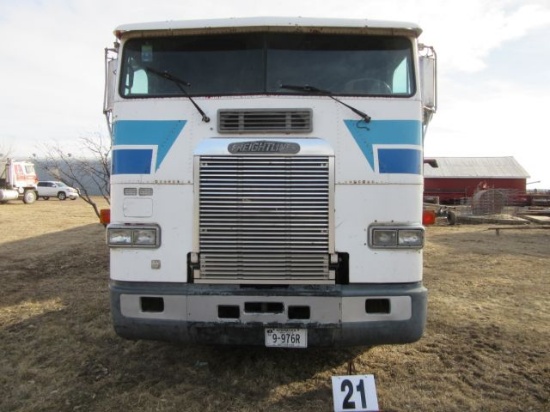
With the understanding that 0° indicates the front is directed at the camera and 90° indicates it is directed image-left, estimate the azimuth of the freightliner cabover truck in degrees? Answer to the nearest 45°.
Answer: approximately 0°

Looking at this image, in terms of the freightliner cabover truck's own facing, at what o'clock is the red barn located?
The red barn is roughly at 7 o'clock from the freightliner cabover truck.

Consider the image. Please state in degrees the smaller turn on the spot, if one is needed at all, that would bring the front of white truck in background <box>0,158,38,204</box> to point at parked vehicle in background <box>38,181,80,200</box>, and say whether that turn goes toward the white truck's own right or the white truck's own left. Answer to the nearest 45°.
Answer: approximately 90° to the white truck's own left

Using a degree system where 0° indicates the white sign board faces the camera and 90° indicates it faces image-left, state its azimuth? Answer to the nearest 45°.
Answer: approximately 0°

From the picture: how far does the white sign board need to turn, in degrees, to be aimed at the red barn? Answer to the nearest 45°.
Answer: approximately 180°

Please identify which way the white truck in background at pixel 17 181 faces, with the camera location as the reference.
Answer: facing to the right of the viewer

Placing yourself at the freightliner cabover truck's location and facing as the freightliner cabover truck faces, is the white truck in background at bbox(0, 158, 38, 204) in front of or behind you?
behind

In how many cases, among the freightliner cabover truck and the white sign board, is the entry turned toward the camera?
2
